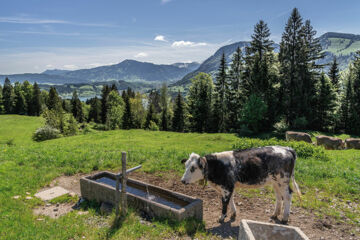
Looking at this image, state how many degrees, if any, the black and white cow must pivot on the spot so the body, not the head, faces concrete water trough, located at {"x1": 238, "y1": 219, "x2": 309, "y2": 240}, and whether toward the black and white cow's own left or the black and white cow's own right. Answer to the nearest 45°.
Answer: approximately 90° to the black and white cow's own left

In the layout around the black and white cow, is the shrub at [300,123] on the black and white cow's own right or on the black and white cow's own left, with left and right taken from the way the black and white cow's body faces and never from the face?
on the black and white cow's own right

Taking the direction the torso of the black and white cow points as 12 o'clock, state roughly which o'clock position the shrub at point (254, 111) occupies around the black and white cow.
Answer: The shrub is roughly at 3 o'clock from the black and white cow.

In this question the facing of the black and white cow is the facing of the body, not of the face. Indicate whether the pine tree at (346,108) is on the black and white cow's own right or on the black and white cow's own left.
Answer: on the black and white cow's own right

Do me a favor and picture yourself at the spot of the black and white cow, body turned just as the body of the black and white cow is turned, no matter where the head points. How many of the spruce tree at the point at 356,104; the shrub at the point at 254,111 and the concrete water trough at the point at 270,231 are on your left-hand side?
1

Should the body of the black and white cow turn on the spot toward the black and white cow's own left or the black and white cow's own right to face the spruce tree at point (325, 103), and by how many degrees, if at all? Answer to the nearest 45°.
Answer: approximately 90° to the black and white cow's own right

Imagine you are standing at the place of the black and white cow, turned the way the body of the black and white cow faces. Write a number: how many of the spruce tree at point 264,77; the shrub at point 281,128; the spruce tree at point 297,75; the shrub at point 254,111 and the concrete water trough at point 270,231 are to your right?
4

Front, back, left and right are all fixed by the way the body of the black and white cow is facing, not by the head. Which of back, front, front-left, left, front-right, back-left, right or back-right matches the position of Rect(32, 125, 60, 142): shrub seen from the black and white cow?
front-right

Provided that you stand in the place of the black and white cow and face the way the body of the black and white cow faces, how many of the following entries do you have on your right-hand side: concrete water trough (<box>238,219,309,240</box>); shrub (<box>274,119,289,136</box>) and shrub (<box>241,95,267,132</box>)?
2

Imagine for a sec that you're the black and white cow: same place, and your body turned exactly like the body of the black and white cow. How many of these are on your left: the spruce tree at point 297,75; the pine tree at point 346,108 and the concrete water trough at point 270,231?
1

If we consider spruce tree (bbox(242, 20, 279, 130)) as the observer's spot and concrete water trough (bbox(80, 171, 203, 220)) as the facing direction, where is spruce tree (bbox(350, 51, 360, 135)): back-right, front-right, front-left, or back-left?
back-left

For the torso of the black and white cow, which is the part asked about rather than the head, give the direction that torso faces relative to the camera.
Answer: to the viewer's left

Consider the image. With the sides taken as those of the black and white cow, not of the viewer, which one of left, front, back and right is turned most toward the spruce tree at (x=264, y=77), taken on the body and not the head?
right
